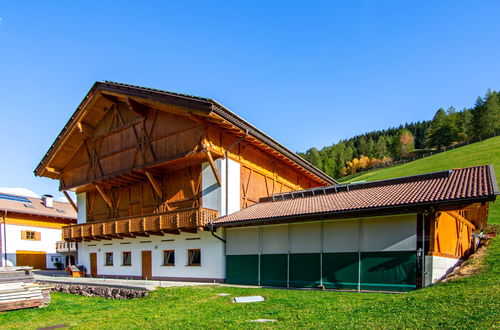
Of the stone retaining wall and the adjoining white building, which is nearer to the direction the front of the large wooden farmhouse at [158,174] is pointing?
the stone retaining wall

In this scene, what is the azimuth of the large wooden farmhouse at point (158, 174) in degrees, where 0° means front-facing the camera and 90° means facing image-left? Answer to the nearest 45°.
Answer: approximately 45°

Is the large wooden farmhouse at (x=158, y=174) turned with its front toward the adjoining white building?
no
